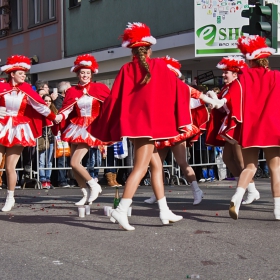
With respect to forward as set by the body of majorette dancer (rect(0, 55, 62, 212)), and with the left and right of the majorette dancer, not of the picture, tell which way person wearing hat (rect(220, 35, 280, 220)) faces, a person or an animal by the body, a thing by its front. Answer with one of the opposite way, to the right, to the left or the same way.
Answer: the opposite way

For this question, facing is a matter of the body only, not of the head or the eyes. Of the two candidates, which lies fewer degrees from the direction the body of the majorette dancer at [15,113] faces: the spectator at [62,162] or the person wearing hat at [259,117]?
the person wearing hat

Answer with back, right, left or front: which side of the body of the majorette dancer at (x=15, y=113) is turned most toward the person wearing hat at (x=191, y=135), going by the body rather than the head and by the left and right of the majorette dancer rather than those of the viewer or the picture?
left

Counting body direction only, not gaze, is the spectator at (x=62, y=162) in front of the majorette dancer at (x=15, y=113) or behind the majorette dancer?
behind

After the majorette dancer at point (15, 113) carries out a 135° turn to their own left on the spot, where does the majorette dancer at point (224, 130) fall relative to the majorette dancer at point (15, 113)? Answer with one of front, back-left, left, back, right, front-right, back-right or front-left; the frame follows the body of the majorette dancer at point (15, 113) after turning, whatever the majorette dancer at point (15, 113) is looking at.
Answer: front-right

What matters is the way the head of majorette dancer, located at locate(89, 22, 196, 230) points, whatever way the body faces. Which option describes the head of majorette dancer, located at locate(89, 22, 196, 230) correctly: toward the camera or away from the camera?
away from the camera

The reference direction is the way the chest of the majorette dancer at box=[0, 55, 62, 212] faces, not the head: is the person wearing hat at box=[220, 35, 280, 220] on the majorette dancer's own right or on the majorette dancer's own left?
on the majorette dancer's own left

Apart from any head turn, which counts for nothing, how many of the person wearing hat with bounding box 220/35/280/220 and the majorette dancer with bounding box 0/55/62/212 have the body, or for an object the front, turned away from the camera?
1

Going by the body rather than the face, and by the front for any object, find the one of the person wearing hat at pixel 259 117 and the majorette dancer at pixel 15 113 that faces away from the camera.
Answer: the person wearing hat

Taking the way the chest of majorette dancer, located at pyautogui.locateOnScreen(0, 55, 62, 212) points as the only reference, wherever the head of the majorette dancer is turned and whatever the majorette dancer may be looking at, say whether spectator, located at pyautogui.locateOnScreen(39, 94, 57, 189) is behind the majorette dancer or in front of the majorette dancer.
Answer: behind

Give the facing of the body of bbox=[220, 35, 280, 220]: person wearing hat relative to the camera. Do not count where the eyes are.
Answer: away from the camera

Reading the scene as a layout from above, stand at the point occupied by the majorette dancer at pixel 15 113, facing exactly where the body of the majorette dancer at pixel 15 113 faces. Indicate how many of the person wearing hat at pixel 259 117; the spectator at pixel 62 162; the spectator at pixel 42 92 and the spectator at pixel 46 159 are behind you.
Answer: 3

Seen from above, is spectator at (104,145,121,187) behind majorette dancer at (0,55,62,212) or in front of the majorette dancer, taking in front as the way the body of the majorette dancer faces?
behind
